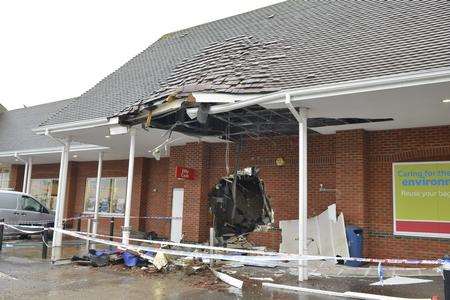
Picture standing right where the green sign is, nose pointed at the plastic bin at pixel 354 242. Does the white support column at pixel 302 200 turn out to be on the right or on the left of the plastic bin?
left

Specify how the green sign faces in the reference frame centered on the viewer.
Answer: facing the viewer and to the left of the viewer

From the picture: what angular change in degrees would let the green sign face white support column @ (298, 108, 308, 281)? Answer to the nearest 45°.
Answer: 0° — it already faces it

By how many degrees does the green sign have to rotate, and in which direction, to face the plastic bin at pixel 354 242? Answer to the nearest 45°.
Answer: approximately 45° to its right
